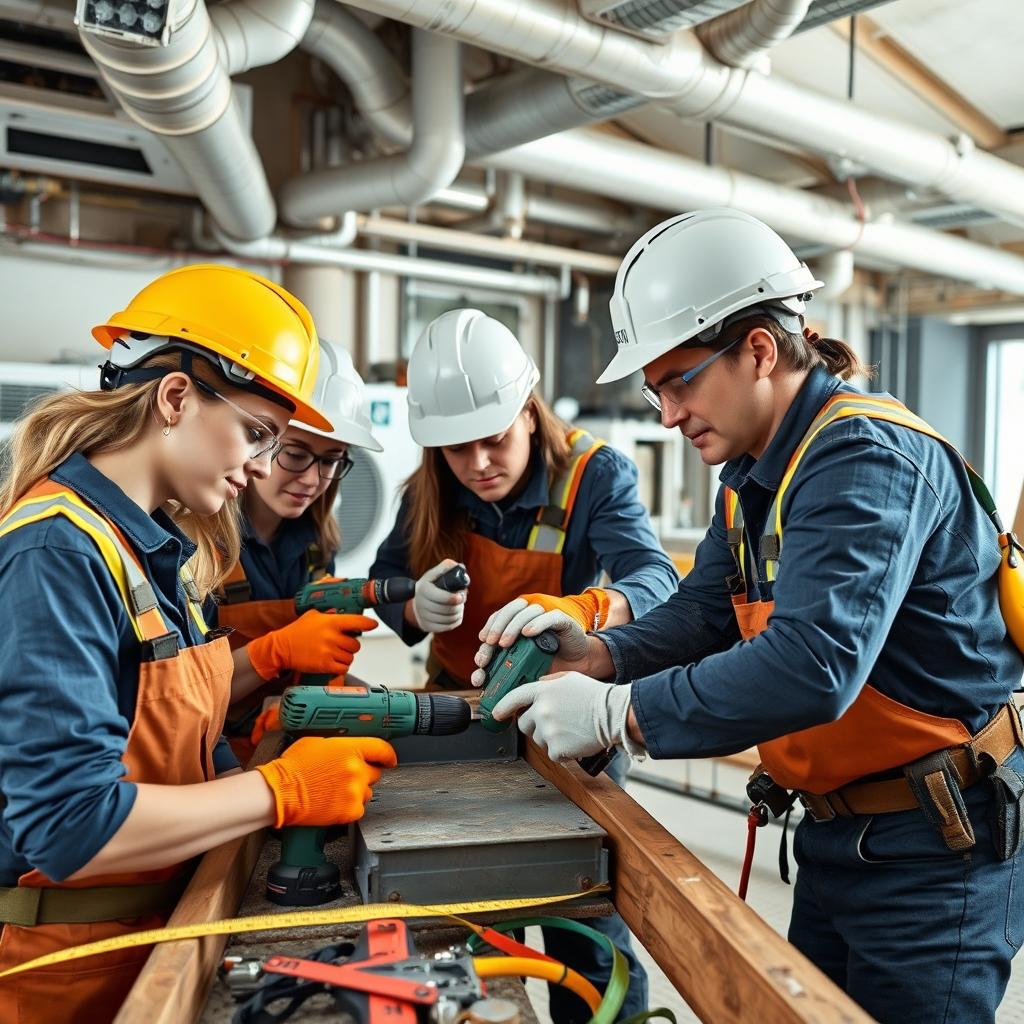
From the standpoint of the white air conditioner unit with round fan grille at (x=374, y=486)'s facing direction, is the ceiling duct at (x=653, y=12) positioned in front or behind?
in front

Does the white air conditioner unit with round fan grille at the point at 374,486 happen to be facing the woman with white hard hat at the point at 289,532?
yes

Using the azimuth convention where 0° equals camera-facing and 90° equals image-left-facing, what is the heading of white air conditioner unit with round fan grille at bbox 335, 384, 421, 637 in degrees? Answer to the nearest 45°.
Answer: approximately 0°

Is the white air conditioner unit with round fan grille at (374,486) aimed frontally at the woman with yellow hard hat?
yes

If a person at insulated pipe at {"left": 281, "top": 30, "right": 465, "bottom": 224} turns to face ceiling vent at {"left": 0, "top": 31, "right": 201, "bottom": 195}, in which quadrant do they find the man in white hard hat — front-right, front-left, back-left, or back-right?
back-left

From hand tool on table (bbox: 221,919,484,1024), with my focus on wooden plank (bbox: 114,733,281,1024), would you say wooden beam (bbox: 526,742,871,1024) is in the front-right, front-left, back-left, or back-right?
back-right

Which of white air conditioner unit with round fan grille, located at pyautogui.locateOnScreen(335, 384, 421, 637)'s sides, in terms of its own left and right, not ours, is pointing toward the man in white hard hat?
front

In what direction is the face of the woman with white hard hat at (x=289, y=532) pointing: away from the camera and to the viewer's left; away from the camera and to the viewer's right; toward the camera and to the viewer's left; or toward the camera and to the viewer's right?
toward the camera and to the viewer's right

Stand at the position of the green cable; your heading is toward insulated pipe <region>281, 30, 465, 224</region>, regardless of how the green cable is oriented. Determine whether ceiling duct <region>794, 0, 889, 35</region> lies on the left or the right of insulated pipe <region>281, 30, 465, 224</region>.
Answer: right
